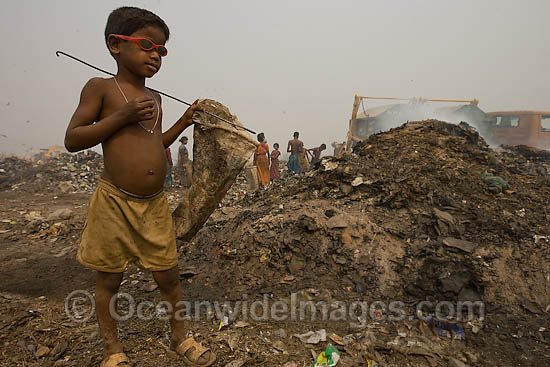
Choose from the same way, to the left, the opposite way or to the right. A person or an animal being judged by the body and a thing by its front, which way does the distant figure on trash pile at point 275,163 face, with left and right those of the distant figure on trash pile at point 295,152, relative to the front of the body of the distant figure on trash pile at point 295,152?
the opposite way

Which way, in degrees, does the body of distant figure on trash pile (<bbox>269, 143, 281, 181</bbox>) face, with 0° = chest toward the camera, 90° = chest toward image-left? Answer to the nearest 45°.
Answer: approximately 0°

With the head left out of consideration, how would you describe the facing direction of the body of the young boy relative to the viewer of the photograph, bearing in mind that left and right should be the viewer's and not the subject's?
facing the viewer and to the right of the viewer

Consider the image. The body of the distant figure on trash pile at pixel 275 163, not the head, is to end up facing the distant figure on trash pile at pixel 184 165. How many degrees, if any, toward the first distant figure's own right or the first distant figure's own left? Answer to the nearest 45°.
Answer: approximately 90° to the first distant figure's own right

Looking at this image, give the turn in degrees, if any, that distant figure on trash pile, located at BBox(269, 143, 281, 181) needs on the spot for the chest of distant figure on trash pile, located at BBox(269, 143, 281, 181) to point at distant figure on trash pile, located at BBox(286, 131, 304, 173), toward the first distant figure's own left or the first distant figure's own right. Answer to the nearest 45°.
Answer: approximately 90° to the first distant figure's own left

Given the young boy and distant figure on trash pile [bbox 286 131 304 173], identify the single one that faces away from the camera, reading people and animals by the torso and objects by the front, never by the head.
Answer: the distant figure on trash pile

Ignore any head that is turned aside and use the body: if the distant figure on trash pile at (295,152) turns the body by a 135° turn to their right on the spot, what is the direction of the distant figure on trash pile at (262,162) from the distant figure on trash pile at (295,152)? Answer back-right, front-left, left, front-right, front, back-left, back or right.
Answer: right
